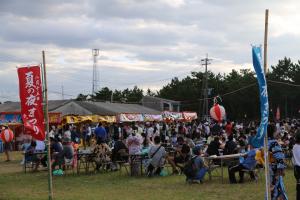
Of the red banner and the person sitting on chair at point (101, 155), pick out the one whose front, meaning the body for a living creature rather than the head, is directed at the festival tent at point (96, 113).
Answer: the person sitting on chair

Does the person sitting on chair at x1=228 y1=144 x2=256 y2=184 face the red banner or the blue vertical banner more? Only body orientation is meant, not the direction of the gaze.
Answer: the red banner

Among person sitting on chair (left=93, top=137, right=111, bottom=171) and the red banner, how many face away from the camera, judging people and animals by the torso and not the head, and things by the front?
1

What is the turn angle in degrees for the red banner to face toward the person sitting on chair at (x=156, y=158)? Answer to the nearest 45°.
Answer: approximately 135° to its left

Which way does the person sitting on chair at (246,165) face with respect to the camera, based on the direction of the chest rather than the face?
to the viewer's left

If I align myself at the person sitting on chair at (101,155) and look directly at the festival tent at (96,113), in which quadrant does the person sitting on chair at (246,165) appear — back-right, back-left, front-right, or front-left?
back-right

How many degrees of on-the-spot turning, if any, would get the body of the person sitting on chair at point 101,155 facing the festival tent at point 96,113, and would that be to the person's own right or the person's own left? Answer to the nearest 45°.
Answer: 0° — they already face it

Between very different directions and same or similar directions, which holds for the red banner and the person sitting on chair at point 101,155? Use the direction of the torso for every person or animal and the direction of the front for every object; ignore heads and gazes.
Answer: very different directions

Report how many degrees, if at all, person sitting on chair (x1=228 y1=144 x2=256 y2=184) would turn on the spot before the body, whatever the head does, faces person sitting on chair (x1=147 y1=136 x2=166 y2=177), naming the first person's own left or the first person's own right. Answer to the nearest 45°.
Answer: approximately 45° to the first person's own right

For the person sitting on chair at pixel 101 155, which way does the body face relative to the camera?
away from the camera

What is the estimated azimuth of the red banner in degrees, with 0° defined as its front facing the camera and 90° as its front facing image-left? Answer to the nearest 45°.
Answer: approximately 0°

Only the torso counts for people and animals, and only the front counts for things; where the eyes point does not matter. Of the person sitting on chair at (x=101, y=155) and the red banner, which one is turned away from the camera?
the person sitting on chair
